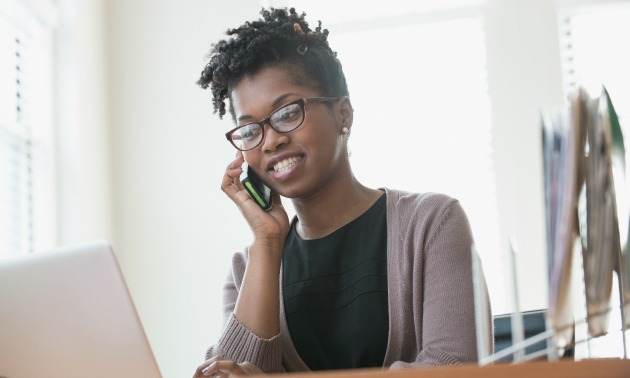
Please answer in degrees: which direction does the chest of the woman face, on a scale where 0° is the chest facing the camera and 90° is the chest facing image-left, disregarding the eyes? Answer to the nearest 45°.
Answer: approximately 45°

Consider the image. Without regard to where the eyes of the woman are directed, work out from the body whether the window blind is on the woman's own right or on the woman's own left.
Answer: on the woman's own right
